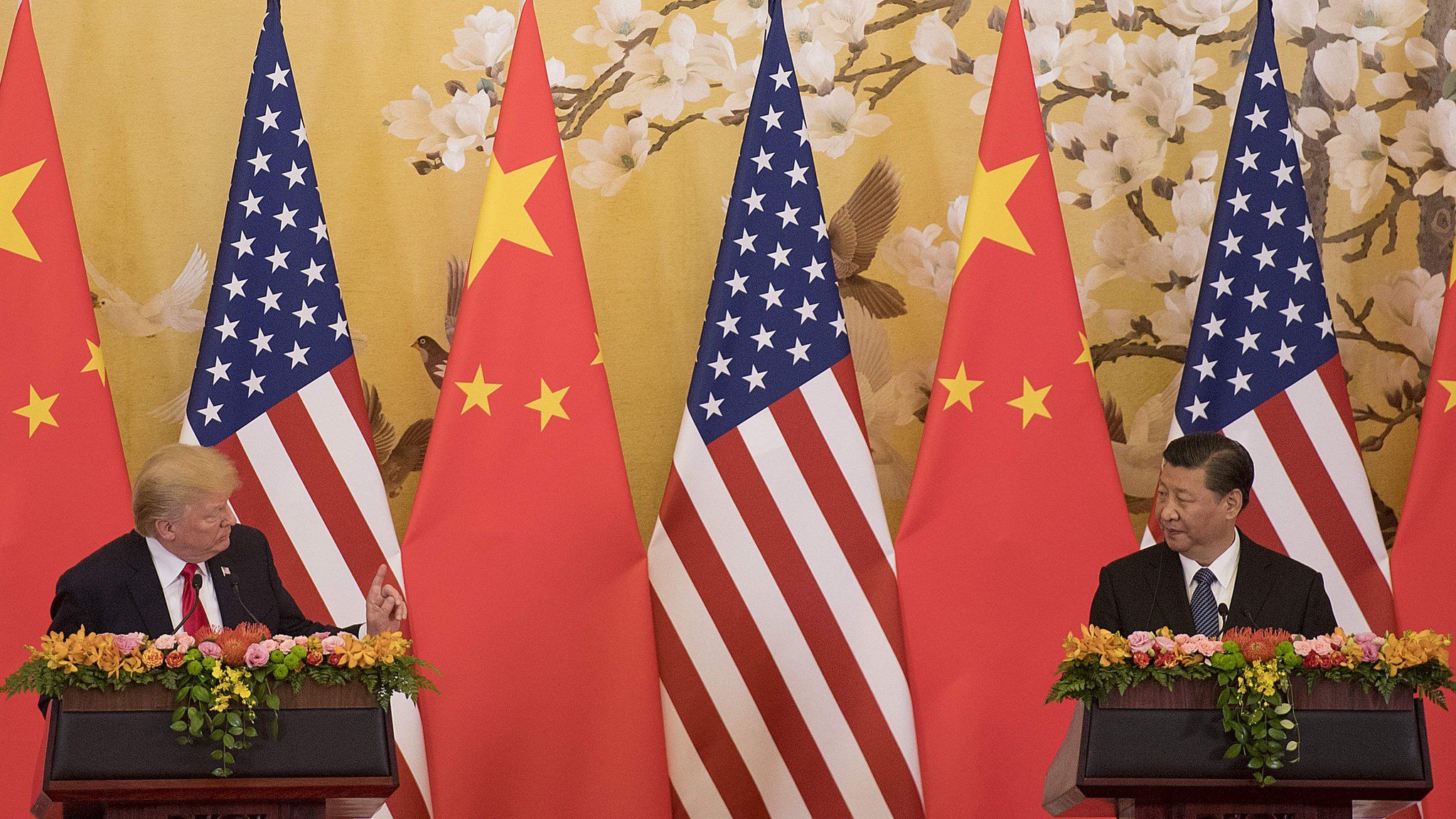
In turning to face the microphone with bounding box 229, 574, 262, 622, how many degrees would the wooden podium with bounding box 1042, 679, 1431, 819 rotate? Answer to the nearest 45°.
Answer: approximately 90° to its right

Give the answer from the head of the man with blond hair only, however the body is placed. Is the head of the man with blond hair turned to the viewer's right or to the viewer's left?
to the viewer's right

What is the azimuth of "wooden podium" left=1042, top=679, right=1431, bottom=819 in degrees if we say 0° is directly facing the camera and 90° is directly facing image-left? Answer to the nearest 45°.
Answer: approximately 0°

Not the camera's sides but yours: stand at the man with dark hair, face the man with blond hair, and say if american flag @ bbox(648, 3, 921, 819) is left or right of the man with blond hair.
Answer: right

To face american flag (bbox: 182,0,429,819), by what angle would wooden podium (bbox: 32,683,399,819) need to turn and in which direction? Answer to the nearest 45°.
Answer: approximately 180°

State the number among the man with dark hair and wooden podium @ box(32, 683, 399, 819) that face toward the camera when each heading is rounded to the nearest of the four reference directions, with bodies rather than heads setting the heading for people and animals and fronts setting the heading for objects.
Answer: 2
